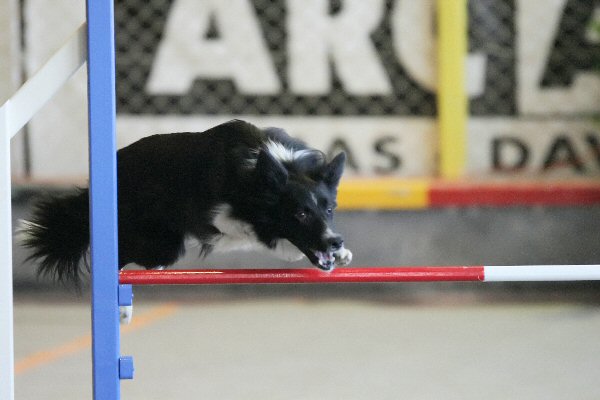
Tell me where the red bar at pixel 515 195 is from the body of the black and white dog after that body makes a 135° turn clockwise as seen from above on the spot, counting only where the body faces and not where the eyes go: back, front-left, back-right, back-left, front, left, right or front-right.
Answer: back-right

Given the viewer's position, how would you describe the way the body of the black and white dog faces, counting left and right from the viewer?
facing the viewer and to the right of the viewer
